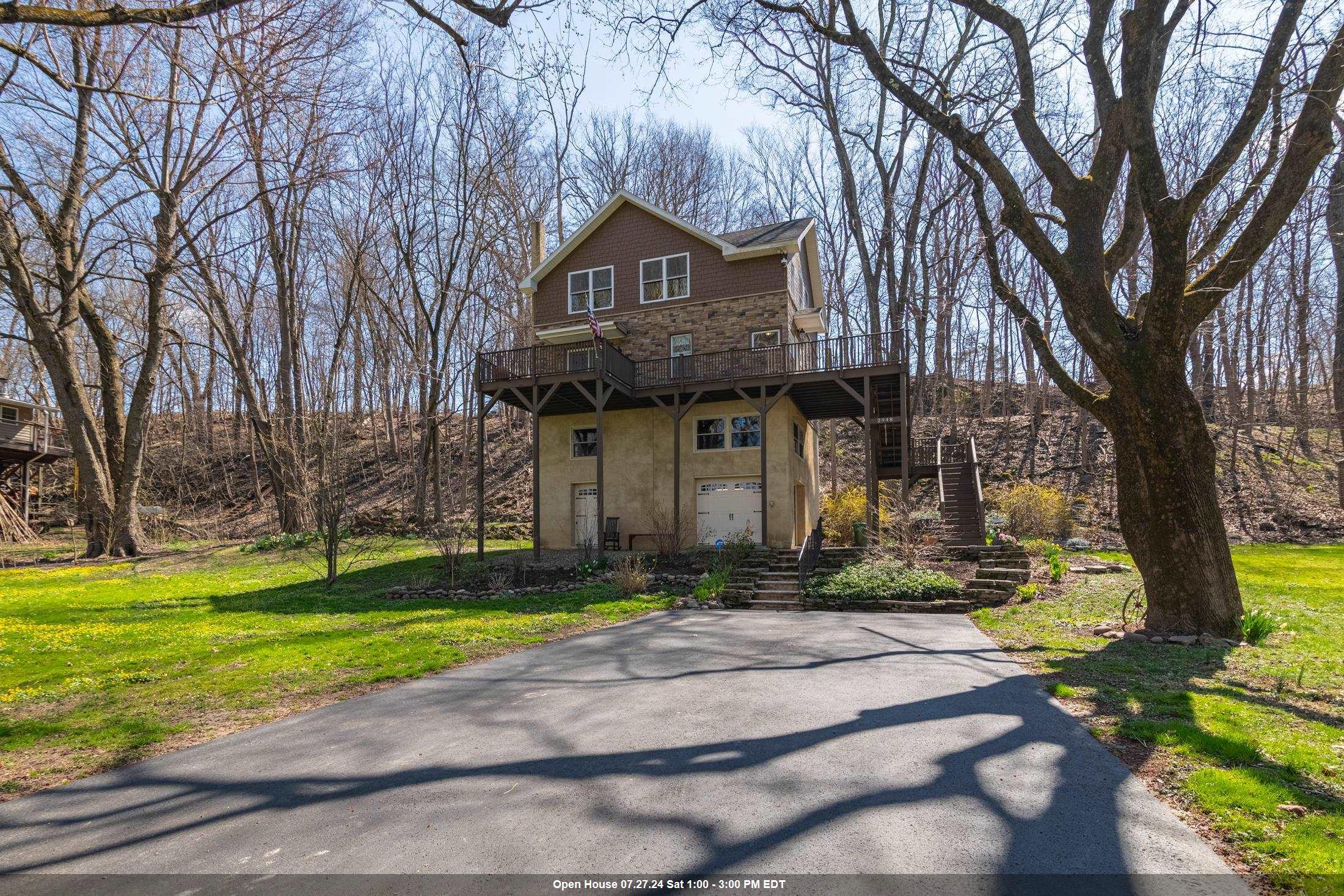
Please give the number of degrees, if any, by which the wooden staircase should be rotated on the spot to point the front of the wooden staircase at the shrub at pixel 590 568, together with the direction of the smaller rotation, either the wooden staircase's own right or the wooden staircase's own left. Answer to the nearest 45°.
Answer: approximately 45° to the wooden staircase's own right

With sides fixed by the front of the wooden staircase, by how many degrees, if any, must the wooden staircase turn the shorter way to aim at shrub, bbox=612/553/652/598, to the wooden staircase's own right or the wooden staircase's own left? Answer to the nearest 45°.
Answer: approximately 45° to the wooden staircase's own right

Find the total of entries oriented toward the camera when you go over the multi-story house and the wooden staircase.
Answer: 2

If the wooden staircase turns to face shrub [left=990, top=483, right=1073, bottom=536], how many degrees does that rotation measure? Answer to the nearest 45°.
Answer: approximately 135° to its left

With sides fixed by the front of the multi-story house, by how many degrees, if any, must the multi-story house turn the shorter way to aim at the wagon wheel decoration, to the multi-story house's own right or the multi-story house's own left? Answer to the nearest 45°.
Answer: approximately 45° to the multi-story house's own left

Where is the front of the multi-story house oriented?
toward the camera

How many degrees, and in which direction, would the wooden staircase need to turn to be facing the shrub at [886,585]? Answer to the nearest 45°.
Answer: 0° — it already faces it
